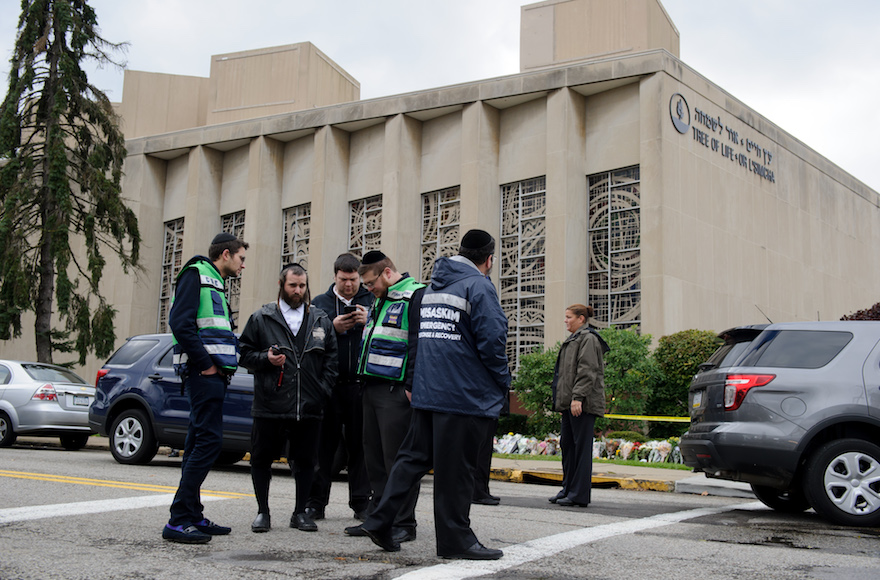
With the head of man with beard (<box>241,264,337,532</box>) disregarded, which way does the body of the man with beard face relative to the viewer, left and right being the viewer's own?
facing the viewer

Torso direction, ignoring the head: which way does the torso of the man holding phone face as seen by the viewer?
toward the camera

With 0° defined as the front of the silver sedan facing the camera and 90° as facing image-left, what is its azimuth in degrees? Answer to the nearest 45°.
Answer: approximately 135°

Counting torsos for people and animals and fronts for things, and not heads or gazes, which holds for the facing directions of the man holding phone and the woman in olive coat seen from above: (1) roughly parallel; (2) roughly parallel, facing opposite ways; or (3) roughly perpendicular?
roughly perpendicular

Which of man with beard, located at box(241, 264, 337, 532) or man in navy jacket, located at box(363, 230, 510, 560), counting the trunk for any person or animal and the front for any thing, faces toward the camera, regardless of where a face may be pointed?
the man with beard

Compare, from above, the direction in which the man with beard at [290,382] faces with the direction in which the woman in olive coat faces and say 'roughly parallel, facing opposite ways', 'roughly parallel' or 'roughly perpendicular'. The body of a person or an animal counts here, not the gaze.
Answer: roughly perpendicular

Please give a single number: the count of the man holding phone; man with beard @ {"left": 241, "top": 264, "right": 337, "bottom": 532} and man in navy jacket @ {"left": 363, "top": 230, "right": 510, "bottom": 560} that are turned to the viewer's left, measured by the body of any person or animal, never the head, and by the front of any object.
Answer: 0

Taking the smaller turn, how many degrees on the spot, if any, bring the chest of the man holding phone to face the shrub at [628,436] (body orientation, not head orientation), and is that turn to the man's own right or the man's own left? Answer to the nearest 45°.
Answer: approximately 135° to the man's own left

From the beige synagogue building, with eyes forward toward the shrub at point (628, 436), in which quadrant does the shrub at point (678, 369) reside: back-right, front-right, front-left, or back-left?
front-left

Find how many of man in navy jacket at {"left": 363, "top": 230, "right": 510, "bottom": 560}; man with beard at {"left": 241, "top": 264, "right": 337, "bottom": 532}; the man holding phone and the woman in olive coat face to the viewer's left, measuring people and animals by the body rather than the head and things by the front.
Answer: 1

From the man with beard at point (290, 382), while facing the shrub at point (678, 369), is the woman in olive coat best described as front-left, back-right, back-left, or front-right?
front-right

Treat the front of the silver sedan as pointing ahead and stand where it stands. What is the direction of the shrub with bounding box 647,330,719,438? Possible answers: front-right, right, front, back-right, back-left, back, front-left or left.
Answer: back-right

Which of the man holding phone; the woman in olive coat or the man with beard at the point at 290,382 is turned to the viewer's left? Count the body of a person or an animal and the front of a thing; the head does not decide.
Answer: the woman in olive coat

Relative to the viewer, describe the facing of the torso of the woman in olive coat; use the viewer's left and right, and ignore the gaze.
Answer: facing to the left of the viewer

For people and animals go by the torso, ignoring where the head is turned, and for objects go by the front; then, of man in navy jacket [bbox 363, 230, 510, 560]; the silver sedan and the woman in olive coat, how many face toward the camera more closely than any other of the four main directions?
0

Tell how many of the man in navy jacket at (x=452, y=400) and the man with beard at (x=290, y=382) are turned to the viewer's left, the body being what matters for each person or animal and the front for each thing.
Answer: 0
